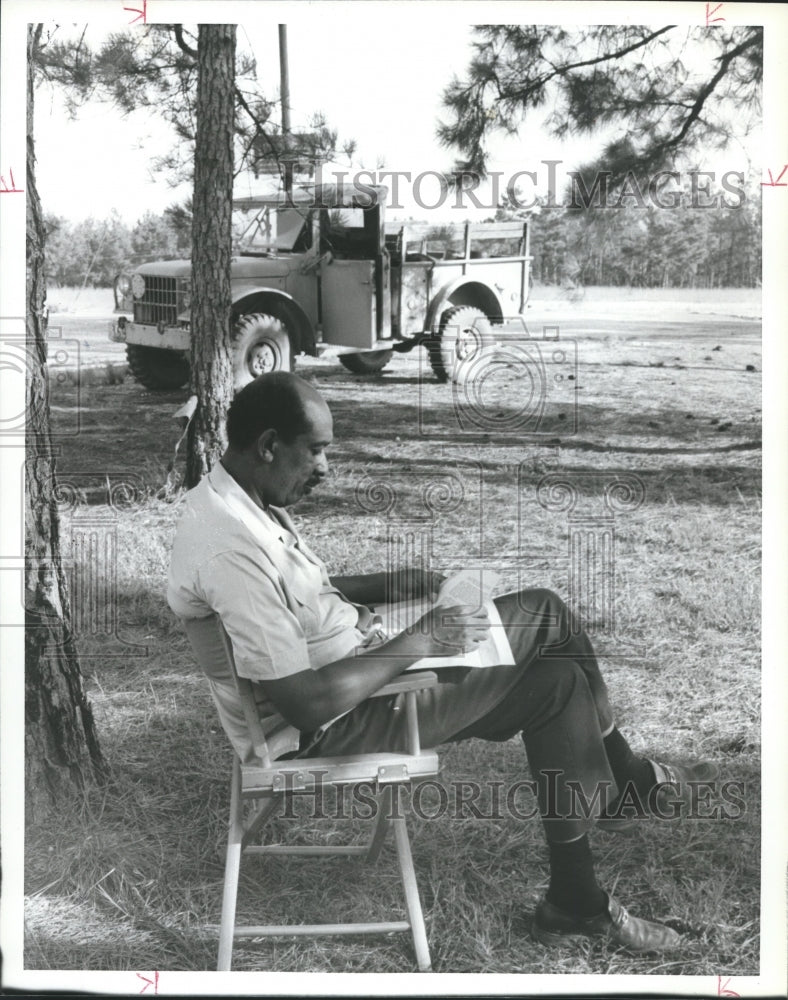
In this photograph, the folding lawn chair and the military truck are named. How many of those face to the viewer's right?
1

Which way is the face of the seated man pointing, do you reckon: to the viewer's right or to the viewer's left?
to the viewer's right

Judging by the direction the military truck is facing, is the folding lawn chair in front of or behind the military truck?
in front

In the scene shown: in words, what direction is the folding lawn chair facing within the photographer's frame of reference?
facing to the right of the viewer

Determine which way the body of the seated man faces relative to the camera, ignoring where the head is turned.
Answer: to the viewer's right

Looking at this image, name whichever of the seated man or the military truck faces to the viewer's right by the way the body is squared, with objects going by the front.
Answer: the seated man

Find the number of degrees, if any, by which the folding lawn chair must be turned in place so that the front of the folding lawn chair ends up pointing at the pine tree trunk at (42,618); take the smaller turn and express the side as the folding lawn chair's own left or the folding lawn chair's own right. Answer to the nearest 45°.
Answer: approximately 135° to the folding lawn chair's own left

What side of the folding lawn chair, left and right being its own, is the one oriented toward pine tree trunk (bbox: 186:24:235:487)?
left

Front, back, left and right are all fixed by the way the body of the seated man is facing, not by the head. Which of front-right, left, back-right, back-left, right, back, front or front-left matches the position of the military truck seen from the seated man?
left

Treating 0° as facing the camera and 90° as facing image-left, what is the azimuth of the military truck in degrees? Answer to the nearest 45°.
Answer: approximately 45°
